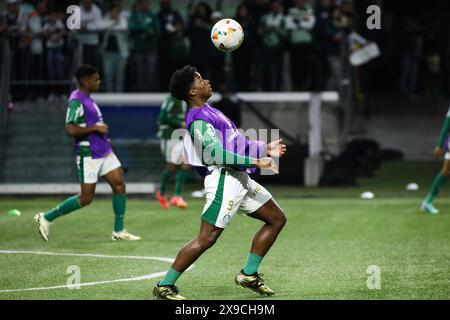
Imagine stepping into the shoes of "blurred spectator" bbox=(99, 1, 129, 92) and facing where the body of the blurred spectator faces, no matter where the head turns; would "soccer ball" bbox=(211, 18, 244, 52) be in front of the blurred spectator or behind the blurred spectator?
in front

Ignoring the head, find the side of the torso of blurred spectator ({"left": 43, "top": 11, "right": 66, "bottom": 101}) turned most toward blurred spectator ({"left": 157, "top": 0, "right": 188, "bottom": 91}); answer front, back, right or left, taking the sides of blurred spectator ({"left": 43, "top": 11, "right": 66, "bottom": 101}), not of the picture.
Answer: left

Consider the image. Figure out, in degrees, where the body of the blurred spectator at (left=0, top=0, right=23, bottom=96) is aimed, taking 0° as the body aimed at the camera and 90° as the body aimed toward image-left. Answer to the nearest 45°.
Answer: approximately 0°

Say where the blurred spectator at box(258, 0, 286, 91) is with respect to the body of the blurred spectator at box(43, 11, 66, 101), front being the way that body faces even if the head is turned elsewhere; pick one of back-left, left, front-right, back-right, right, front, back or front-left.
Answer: left

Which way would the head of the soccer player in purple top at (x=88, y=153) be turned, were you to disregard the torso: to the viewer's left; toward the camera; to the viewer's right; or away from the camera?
to the viewer's right

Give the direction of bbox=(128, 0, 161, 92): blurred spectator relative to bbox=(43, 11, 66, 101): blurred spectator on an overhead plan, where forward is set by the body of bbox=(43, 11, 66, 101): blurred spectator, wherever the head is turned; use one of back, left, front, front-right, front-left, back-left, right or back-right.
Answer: left

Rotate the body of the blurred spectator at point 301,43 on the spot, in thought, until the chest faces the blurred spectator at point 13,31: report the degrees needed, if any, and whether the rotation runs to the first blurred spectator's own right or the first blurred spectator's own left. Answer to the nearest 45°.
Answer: approximately 90° to the first blurred spectator's own right

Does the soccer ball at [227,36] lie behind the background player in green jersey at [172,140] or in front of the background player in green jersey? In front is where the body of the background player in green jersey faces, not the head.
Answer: in front

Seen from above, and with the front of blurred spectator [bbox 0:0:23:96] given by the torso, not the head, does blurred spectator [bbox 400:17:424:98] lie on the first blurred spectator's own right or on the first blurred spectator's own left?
on the first blurred spectator's own left
